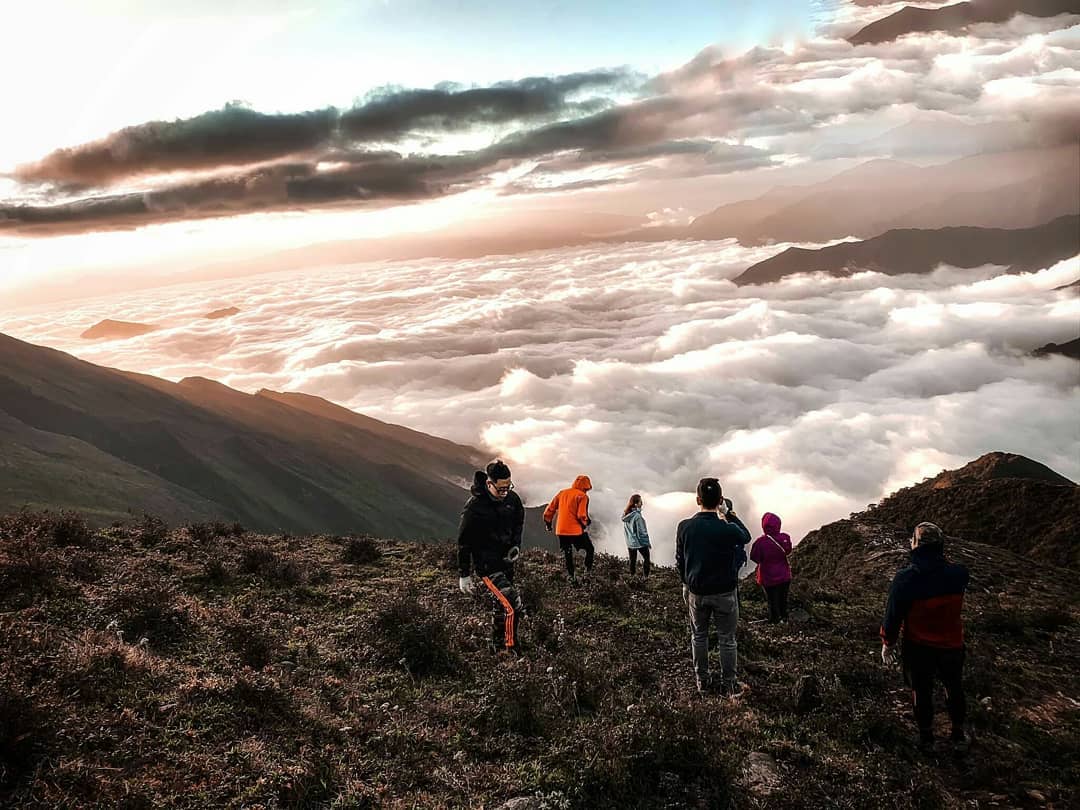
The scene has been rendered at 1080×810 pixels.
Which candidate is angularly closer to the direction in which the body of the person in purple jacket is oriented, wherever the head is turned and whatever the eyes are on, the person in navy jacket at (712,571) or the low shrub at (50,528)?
the low shrub

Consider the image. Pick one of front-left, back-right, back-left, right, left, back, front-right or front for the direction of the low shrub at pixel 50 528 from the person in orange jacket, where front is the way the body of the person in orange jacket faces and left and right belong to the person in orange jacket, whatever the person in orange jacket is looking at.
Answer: back-left

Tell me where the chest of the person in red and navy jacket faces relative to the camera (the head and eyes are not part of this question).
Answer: away from the camera

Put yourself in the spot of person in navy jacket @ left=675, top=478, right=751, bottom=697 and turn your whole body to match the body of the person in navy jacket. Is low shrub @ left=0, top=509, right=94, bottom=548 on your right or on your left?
on your left

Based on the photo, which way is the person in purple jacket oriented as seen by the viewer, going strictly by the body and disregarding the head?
away from the camera

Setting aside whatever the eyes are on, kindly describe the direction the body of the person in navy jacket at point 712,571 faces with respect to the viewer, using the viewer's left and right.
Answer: facing away from the viewer

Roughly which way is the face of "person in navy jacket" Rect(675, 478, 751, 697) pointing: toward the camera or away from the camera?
away from the camera

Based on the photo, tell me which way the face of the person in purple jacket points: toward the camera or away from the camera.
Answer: away from the camera

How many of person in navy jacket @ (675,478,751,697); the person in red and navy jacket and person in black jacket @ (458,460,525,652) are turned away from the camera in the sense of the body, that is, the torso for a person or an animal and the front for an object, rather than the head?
2
